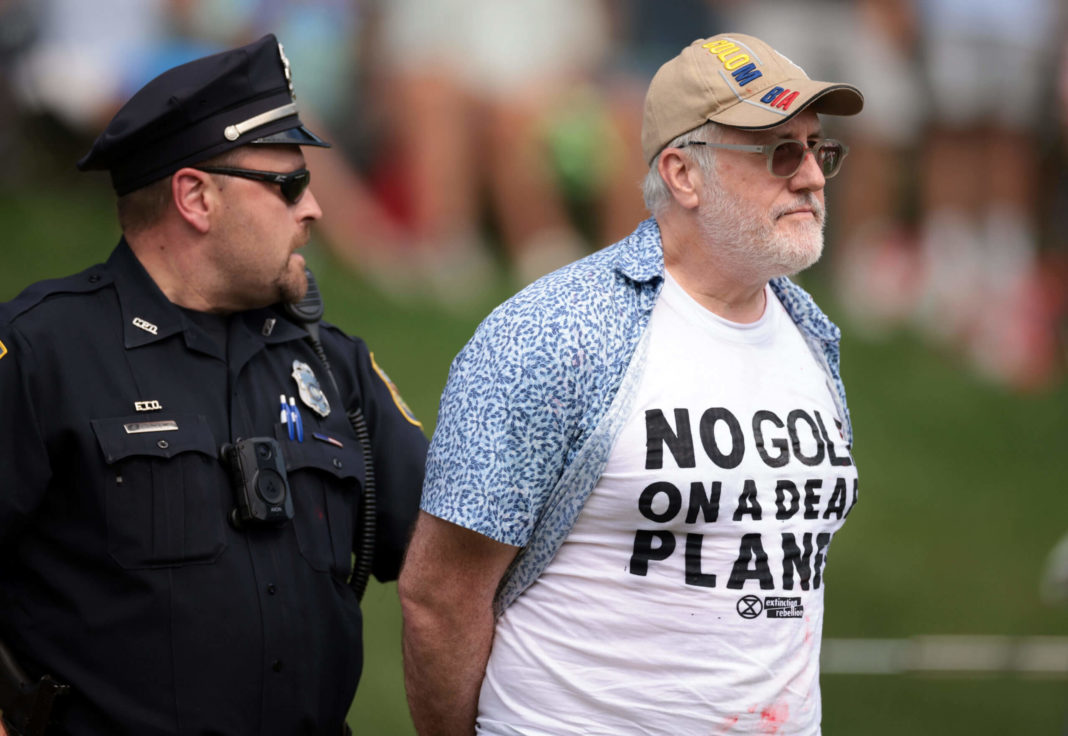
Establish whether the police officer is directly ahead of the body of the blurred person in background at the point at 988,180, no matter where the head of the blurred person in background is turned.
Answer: yes

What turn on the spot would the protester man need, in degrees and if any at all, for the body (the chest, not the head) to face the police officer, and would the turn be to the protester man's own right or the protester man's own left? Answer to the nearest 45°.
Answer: approximately 135° to the protester man's own right

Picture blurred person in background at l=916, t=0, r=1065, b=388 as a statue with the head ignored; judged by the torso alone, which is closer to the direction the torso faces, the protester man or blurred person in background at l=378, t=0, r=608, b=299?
the protester man

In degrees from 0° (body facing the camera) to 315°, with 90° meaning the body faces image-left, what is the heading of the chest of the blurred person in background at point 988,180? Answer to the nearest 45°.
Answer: approximately 0°

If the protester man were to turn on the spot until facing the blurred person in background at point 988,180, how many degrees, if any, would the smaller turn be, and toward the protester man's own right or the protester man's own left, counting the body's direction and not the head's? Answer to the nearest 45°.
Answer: approximately 135° to the protester man's own left

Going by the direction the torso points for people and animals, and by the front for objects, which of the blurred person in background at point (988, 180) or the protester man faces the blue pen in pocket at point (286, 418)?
the blurred person in background

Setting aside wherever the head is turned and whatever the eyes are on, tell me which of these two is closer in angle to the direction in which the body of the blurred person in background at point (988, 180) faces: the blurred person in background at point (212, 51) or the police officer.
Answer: the police officer

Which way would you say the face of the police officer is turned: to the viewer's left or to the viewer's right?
to the viewer's right

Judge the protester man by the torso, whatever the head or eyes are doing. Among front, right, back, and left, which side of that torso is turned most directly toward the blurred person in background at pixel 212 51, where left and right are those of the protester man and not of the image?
back

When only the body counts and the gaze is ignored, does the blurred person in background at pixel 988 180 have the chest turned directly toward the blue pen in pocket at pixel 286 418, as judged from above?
yes
